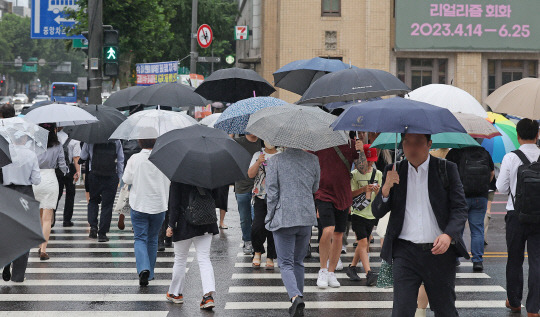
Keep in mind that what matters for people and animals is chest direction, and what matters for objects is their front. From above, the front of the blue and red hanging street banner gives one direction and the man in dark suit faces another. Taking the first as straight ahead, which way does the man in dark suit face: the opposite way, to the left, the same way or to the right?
the same way

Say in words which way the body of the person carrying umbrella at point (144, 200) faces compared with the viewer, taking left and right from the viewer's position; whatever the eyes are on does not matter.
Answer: facing away from the viewer

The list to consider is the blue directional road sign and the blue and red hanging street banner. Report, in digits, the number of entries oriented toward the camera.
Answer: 2

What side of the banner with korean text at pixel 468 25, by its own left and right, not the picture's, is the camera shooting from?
front

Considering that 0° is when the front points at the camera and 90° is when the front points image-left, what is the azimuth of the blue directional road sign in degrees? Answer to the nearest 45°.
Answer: approximately 0°

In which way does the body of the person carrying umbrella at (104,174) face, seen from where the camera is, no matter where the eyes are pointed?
away from the camera

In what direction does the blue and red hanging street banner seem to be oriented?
toward the camera

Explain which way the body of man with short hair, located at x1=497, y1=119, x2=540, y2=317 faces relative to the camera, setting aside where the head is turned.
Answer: away from the camera

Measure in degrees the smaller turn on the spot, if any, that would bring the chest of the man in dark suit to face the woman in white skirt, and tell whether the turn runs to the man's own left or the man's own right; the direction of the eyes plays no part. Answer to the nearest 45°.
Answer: approximately 135° to the man's own right

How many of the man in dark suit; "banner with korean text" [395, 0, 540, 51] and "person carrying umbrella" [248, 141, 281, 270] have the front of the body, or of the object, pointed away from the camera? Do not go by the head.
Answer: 0

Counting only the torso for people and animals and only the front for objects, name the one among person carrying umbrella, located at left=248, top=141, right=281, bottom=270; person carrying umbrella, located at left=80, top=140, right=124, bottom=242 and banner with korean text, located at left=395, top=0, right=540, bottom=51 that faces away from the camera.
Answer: person carrying umbrella, located at left=80, top=140, right=124, bottom=242

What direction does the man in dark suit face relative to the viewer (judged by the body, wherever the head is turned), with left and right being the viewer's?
facing the viewer

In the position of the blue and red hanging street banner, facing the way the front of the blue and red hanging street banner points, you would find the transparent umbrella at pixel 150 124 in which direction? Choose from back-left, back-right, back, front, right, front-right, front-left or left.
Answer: front

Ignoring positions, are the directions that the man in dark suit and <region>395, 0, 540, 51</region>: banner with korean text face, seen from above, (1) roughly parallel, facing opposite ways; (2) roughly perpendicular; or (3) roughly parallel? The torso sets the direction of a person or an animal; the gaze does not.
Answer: roughly parallel

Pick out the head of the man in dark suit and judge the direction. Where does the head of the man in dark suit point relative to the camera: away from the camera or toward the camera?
toward the camera

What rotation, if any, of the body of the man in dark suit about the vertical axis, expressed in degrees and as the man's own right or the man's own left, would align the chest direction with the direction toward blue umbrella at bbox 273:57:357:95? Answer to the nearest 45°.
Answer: approximately 180°

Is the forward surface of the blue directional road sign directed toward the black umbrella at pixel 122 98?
yes

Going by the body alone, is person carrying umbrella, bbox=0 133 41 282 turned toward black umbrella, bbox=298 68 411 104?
no

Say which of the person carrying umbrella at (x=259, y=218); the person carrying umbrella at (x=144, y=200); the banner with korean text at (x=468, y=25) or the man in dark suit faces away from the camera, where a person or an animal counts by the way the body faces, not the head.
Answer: the person carrying umbrella at (x=144, y=200)
